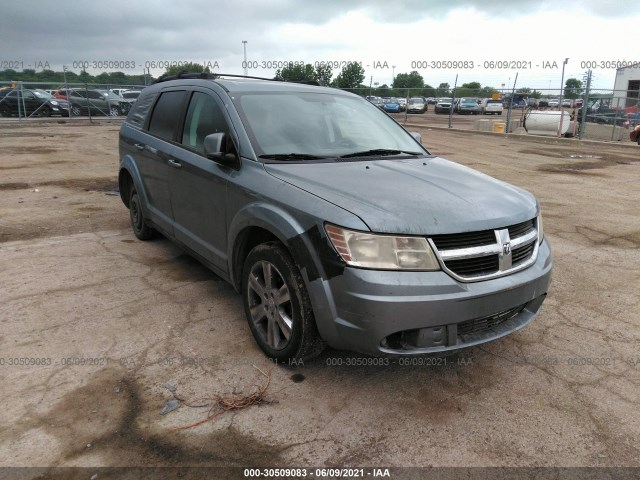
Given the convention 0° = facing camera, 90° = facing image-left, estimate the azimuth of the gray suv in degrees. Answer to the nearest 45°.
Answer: approximately 315°

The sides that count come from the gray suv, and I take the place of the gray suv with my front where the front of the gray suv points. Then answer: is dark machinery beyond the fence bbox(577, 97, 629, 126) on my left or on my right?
on my left

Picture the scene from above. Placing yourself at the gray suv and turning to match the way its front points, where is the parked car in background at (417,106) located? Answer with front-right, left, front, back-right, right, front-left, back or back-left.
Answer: back-left

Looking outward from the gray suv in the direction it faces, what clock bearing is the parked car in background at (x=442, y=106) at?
The parked car in background is roughly at 8 o'clock from the gray suv.
